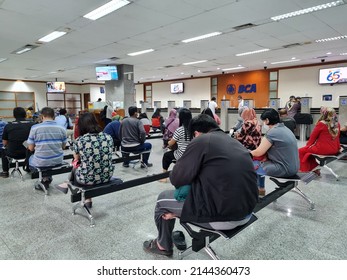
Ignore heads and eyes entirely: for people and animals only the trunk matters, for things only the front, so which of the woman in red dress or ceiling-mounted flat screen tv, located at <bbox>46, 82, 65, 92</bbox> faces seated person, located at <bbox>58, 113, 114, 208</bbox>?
the ceiling-mounted flat screen tv

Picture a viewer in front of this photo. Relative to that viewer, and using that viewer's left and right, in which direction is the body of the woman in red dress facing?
facing away from the viewer and to the left of the viewer

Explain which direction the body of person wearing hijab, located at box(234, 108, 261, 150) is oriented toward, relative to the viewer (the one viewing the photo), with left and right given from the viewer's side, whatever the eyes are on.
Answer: facing away from the viewer and to the left of the viewer

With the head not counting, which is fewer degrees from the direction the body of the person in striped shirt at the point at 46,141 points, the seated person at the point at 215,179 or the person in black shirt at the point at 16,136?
the person in black shirt

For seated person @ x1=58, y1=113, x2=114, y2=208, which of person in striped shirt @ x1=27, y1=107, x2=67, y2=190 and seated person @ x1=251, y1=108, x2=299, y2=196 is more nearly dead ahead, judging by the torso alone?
the person in striped shirt

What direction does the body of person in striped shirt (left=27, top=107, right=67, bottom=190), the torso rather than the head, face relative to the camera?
away from the camera

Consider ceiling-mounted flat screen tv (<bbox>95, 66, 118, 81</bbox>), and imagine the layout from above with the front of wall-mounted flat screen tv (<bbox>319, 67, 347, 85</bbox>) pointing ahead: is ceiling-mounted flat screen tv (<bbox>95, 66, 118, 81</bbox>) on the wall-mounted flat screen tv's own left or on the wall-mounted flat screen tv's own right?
on the wall-mounted flat screen tv's own right

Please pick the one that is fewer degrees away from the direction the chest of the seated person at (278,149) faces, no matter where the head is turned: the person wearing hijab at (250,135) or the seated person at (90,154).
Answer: the person wearing hijab

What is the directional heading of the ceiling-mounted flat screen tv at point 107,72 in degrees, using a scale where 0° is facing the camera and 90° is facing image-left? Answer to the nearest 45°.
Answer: approximately 0°

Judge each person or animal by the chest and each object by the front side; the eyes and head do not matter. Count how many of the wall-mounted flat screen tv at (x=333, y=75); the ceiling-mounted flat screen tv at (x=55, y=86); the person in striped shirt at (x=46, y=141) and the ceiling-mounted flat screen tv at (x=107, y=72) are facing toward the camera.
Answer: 3

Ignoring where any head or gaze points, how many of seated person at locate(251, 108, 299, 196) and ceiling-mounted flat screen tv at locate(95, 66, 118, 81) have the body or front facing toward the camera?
1

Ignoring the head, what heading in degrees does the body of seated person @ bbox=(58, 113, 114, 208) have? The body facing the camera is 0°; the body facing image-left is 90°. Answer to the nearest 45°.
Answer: approximately 135°

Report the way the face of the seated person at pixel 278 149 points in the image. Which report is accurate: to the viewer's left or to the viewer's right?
to the viewer's left

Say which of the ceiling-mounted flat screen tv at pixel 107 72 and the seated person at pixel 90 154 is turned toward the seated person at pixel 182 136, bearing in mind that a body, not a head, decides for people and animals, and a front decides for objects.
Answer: the ceiling-mounted flat screen tv

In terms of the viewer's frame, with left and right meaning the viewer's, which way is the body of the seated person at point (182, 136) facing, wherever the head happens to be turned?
facing away from the viewer and to the left of the viewer

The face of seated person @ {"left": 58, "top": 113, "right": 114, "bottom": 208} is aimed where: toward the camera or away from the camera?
away from the camera
